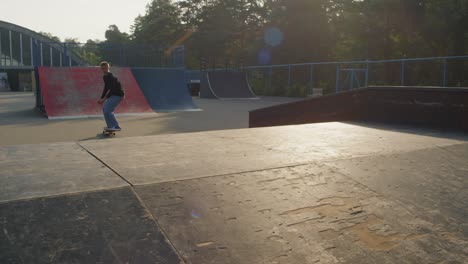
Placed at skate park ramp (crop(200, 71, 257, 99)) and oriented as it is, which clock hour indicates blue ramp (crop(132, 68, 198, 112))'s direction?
The blue ramp is roughly at 2 o'clock from the skate park ramp.

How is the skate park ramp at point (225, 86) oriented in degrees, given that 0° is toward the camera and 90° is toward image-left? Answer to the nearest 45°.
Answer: approximately 315°

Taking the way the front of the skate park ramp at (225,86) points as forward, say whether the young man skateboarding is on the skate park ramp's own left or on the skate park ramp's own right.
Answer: on the skate park ramp's own right

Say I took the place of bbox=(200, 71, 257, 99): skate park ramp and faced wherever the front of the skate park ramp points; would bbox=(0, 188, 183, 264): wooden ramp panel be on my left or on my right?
on my right

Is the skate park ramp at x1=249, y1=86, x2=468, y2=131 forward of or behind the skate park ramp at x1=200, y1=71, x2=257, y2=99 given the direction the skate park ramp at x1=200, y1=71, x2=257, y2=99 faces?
forward

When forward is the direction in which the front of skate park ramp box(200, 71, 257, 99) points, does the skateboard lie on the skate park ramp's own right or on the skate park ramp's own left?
on the skate park ramp's own right

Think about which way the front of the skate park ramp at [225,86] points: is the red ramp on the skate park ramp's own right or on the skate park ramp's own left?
on the skate park ramp's own right

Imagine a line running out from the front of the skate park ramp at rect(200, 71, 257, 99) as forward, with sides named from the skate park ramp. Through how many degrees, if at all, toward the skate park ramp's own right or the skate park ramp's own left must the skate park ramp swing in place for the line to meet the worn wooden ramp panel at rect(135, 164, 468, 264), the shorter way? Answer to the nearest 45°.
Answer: approximately 45° to the skate park ramp's own right
